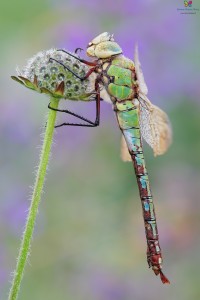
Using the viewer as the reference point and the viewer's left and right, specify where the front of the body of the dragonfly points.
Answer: facing to the left of the viewer
